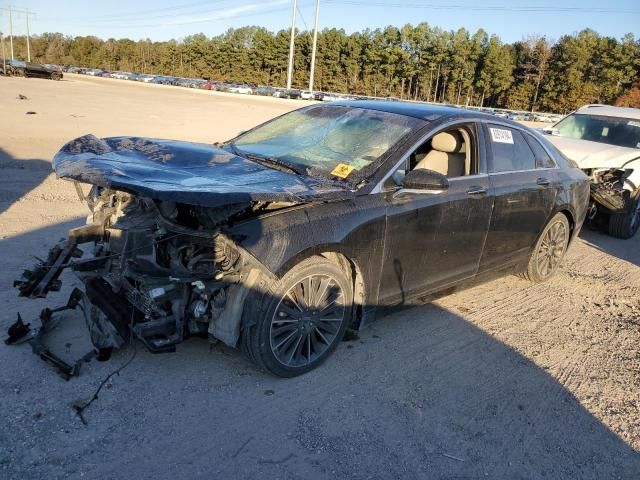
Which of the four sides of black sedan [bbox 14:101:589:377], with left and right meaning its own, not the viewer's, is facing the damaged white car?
back

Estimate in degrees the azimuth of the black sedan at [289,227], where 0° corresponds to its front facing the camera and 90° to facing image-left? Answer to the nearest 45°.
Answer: approximately 45°
